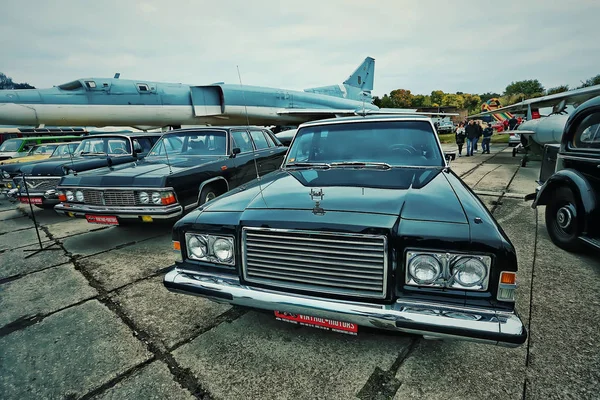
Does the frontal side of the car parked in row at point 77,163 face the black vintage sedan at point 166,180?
no

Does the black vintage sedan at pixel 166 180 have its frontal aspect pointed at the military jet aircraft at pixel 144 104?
no

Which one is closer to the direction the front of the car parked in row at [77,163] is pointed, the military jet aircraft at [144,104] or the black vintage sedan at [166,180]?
the black vintage sedan

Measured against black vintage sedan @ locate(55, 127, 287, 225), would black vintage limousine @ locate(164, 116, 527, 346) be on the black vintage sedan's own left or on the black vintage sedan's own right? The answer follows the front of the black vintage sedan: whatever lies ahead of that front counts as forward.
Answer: on the black vintage sedan's own left

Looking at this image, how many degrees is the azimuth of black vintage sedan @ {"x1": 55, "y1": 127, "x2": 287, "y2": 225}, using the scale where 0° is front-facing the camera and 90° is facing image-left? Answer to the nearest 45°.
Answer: approximately 45°

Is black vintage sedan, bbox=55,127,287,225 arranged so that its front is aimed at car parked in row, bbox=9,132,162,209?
no

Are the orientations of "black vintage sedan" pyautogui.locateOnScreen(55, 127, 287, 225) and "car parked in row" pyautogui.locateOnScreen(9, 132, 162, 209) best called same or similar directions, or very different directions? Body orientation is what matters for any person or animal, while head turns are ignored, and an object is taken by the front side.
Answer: same or similar directions

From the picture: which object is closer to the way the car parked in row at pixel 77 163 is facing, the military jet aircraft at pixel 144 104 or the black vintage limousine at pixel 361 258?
the black vintage limousine

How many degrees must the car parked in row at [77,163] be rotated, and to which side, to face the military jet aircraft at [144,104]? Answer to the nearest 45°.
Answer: approximately 135° to its right

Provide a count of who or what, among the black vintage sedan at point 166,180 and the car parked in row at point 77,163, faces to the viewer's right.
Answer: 0

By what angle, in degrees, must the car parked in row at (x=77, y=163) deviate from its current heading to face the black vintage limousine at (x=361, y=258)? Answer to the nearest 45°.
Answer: approximately 45° to its left

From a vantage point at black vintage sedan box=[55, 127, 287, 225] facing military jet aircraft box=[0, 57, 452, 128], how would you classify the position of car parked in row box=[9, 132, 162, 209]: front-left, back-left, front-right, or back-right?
front-left
